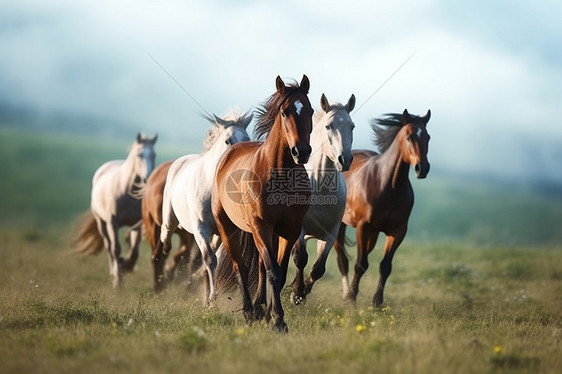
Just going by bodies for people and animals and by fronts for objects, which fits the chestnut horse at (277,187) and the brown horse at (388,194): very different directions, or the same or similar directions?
same or similar directions

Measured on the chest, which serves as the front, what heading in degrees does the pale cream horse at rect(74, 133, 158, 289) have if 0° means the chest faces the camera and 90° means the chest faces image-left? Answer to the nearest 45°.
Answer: approximately 315°

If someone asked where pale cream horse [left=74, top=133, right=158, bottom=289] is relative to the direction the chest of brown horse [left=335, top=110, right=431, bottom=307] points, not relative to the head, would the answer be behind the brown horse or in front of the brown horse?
behind

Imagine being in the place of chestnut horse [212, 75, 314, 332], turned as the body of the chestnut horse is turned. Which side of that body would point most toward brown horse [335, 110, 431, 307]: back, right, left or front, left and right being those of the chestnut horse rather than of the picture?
left

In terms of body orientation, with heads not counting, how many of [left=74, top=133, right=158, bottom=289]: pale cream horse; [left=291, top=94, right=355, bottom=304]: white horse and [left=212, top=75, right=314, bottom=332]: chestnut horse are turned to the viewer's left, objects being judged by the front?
0

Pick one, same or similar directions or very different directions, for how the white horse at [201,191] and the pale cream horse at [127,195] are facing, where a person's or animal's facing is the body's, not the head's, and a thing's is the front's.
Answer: same or similar directions

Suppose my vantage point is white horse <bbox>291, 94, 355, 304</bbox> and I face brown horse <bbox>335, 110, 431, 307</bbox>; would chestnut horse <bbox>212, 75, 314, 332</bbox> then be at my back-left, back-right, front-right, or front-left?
back-right

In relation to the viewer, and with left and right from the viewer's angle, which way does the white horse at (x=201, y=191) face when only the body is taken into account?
facing the viewer and to the right of the viewer

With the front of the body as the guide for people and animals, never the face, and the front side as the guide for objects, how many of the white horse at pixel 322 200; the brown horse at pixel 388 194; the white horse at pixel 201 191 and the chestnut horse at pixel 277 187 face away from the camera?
0

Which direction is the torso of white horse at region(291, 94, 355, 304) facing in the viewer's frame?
toward the camera
